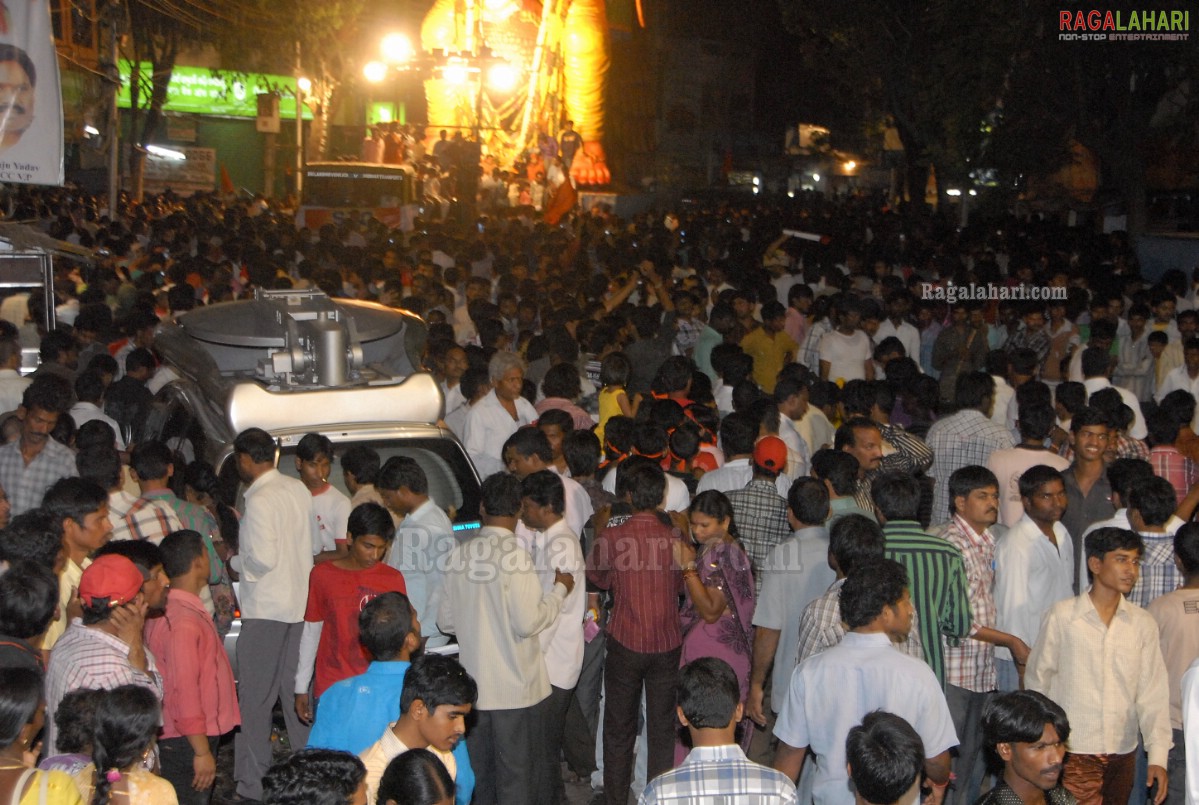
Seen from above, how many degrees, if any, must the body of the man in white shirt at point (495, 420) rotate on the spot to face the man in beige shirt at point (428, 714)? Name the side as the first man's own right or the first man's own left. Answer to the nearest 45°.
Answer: approximately 45° to the first man's own right

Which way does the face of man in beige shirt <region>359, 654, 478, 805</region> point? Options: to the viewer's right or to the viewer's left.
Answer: to the viewer's right

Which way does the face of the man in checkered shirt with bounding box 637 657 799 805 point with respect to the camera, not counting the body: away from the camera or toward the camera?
away from the camera

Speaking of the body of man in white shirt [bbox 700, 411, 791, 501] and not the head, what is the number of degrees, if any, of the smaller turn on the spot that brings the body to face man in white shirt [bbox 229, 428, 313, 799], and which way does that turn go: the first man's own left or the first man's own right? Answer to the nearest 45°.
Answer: approximately 135° to the first man's own left

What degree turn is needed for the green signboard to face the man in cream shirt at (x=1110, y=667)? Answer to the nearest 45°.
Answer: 0° — it already faces them
